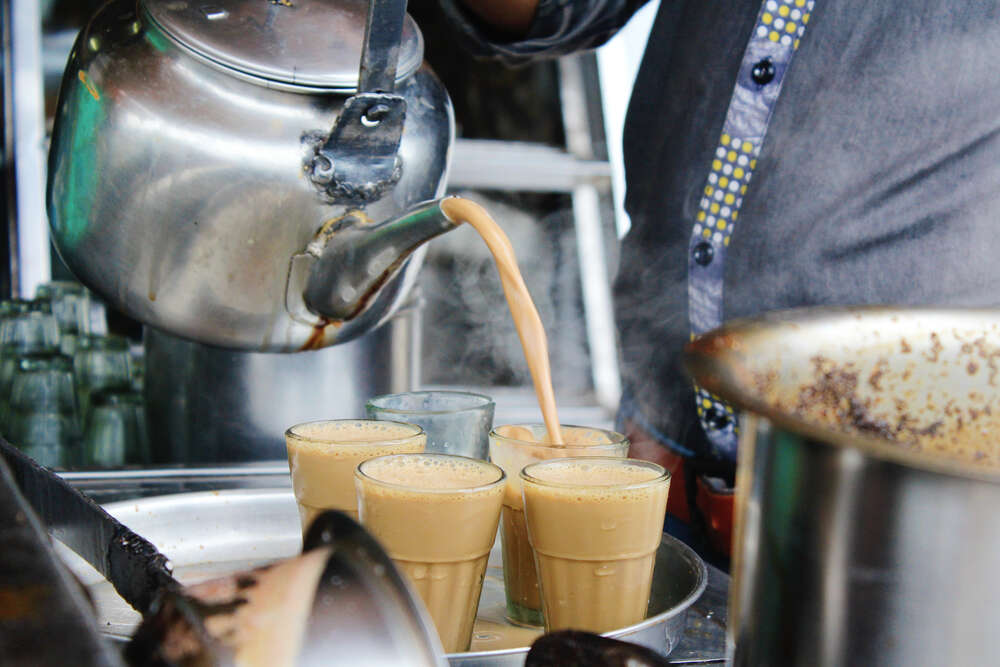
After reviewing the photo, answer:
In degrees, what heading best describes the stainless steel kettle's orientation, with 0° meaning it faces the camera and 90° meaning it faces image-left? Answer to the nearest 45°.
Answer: approximately 315°

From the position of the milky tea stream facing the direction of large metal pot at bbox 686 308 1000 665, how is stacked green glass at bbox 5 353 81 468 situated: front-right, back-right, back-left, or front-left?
back-right

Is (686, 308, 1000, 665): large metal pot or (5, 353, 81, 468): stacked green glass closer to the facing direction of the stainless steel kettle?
the large metal pot

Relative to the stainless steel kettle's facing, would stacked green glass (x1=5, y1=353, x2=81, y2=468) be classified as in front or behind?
behind
